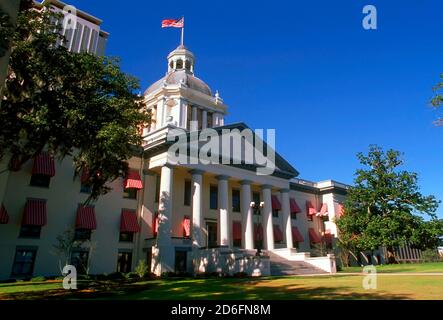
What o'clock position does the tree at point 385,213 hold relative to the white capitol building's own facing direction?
The tree is roughly at 10 o'clock from the white capitol building.

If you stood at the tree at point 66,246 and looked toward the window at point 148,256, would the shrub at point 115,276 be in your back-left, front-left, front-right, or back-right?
front-right

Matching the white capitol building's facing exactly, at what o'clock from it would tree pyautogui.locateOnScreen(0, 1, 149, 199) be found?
The tree is roughly at 2 o'clock from the white capitol building.
